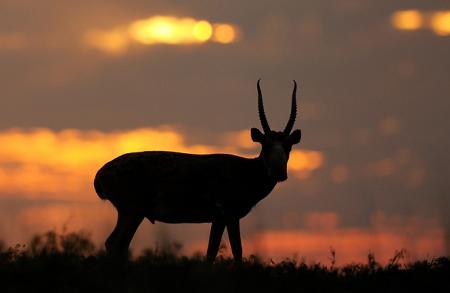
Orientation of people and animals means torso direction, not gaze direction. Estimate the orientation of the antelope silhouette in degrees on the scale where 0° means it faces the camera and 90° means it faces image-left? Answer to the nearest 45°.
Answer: approximately 270°
